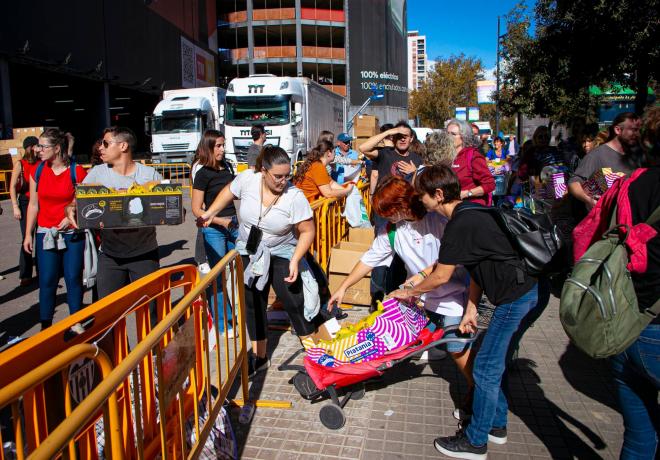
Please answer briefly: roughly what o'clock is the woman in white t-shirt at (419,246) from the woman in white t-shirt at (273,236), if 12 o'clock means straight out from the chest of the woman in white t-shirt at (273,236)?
the woman in white t-shirt at (419,246) is roughly at 10 o'clock from the woman in white t-shirt at (273,236).

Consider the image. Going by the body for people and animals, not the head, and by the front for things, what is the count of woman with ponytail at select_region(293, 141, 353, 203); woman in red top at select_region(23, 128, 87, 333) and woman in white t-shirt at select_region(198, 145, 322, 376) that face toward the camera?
2

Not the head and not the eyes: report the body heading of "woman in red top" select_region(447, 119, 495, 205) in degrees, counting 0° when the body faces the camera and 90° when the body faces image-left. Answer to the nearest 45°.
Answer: approximately 90°

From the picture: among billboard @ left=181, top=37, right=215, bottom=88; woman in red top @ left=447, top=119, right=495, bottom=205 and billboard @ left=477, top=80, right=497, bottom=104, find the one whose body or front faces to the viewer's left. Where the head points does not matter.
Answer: the woman in red top

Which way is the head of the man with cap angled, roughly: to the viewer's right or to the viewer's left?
to the viewer's right

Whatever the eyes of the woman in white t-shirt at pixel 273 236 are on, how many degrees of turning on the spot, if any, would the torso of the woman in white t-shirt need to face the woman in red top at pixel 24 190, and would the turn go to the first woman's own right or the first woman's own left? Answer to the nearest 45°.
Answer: approximately 135° to the first woman's own right

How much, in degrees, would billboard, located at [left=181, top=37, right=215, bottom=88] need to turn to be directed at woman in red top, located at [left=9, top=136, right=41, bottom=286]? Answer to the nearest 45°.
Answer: approximately 45° to its right

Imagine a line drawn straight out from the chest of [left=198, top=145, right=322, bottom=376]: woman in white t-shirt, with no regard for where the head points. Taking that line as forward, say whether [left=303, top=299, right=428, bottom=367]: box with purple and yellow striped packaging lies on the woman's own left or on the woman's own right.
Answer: on the woman's own left

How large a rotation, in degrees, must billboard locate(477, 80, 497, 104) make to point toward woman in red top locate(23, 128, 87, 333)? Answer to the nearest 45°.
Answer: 0° — it already faces them

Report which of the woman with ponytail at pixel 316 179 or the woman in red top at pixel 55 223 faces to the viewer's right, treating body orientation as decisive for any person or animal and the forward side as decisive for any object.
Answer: the woman with ponytail
